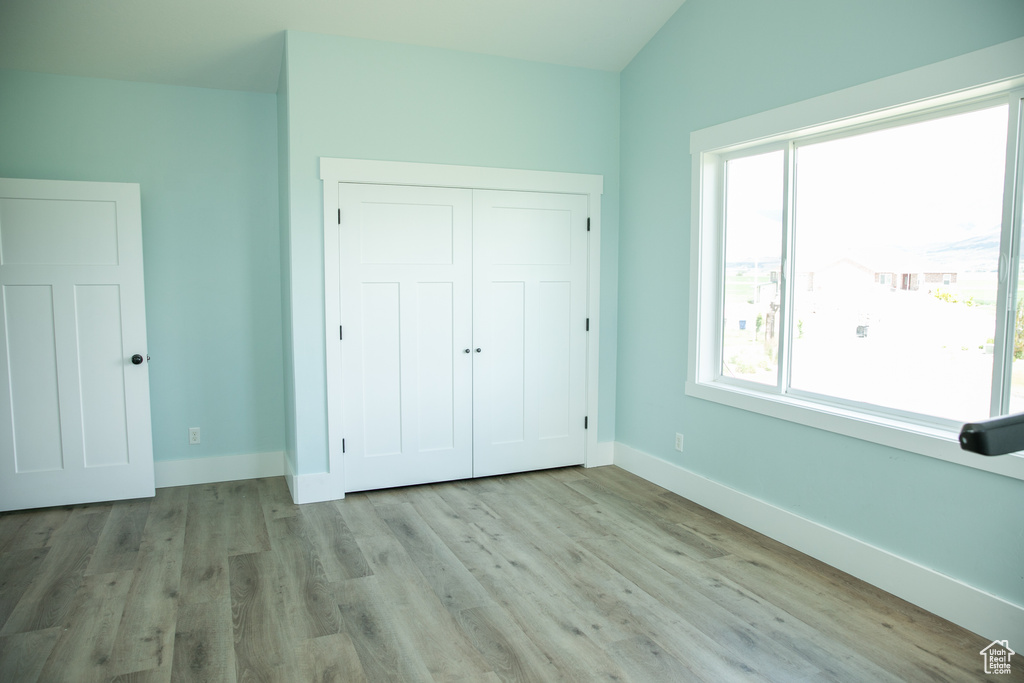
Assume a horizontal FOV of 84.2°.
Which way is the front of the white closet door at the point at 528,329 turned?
toward the camera

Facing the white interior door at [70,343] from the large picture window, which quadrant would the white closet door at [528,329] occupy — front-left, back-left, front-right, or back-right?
front-right

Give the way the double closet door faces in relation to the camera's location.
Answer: facing the viewer

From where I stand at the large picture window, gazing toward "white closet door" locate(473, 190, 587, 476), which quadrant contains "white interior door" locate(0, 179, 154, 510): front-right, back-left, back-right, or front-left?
front-left

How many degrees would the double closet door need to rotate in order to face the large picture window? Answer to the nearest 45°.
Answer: approximately 45° to its left

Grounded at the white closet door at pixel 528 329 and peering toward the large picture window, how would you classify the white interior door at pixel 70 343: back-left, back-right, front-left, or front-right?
back-right

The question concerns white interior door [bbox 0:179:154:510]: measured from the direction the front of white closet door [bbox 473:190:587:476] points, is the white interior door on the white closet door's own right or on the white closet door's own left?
on the white closet door's own right

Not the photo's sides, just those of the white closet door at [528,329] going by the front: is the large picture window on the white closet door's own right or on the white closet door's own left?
on the white closet door's own left

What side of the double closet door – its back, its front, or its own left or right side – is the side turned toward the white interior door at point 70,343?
right

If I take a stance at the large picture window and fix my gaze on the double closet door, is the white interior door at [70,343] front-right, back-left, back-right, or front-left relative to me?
front-left

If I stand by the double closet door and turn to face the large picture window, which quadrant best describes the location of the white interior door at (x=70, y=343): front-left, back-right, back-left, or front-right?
back-right
